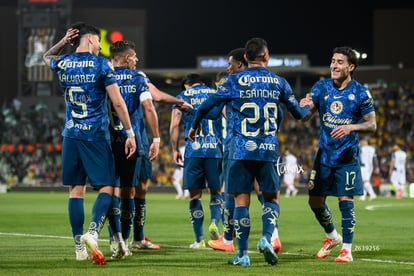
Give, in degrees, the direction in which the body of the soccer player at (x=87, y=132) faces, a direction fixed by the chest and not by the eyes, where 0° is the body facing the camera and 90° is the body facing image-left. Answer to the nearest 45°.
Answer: approximately 225°

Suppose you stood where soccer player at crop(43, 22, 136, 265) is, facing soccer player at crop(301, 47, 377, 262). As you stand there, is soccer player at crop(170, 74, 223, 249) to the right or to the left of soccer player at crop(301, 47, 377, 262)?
left

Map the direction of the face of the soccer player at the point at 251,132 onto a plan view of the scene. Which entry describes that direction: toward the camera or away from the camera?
away from the camera
